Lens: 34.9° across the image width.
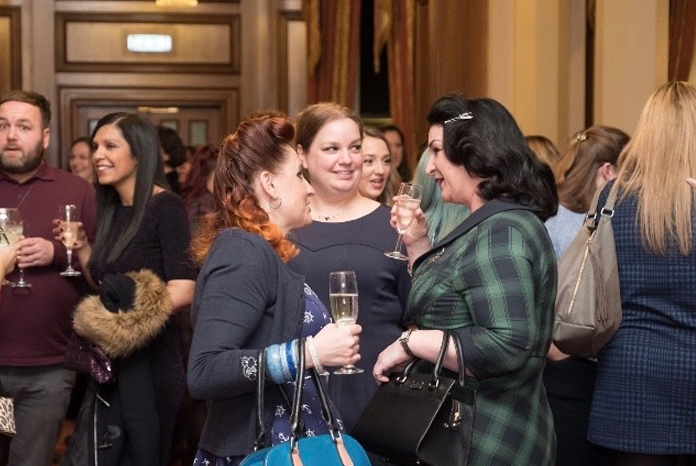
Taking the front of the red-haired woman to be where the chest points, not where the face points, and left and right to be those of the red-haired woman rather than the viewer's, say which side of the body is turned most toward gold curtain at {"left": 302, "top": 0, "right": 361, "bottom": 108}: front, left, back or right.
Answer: left

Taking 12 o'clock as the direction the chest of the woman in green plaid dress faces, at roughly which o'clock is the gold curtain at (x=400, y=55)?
The gold curtain is roughly at 3 o'clock from the woman in green plaid dress.

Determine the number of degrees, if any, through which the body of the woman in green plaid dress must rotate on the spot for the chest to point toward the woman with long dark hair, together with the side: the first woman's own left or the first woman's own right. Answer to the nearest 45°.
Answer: approximately 45° to the first woman's own right

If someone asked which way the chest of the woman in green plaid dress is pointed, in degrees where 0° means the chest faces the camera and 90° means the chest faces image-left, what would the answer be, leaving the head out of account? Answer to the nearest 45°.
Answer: approximately 90°

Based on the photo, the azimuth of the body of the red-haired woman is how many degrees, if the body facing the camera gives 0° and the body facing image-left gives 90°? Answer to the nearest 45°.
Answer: approximately 270°

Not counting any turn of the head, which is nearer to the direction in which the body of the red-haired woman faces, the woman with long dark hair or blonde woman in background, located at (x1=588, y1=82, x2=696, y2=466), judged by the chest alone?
the blonde woman in background

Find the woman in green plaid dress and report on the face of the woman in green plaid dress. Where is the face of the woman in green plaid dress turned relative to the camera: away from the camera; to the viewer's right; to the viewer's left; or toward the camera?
to the viewer's left

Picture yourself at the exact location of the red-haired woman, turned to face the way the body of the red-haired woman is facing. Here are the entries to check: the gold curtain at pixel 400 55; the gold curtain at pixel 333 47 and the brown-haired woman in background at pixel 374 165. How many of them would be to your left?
3

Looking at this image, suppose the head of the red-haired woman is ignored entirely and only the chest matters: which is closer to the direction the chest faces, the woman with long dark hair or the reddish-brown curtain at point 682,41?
the reddish-brown curtain

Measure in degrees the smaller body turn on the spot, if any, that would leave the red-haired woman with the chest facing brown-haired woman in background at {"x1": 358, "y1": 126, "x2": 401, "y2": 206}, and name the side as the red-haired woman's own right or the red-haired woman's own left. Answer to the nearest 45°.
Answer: approximately 90° to the red-haired woman's own left

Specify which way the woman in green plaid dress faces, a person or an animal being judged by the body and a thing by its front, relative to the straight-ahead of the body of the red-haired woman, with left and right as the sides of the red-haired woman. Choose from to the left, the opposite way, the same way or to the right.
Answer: the opposite way

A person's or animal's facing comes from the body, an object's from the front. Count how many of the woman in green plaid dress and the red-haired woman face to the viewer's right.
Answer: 1

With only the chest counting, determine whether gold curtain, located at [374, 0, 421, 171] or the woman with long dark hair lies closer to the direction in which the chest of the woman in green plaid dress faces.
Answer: the woman with long dark hair
